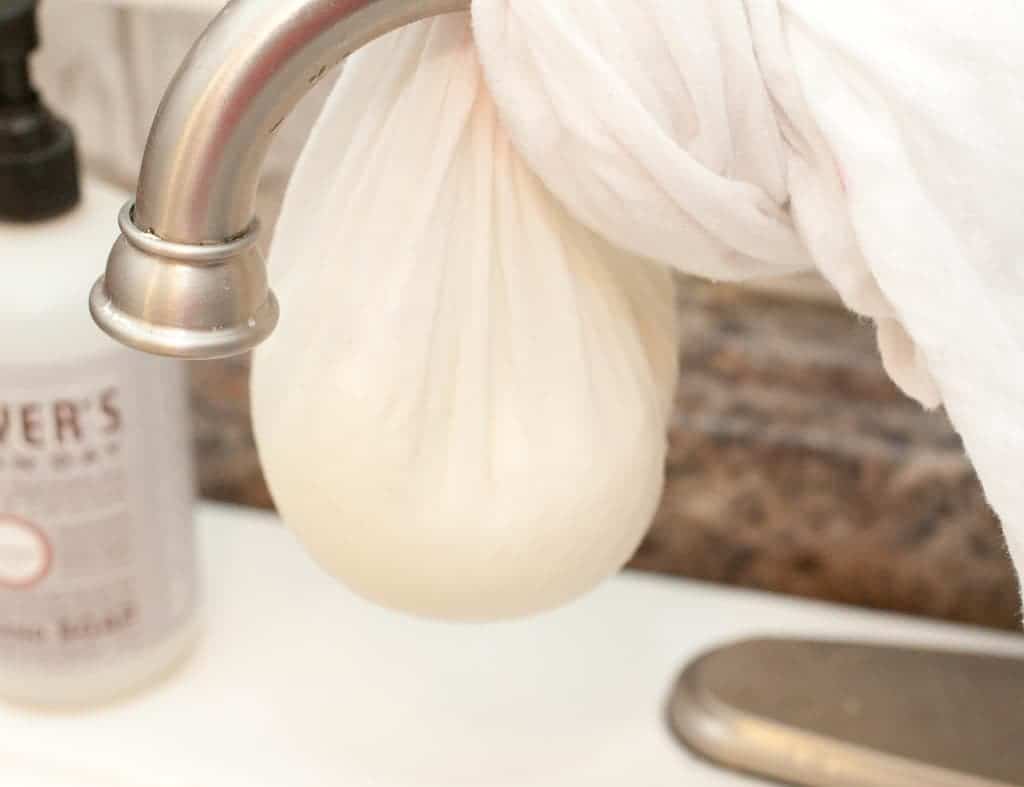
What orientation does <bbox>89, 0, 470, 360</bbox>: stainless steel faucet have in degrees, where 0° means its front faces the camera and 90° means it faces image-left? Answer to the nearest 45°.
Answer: approximately 90°
